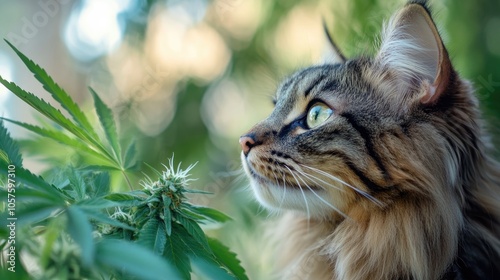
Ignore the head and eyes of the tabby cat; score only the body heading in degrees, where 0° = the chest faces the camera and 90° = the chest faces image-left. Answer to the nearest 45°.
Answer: approximately 90°
